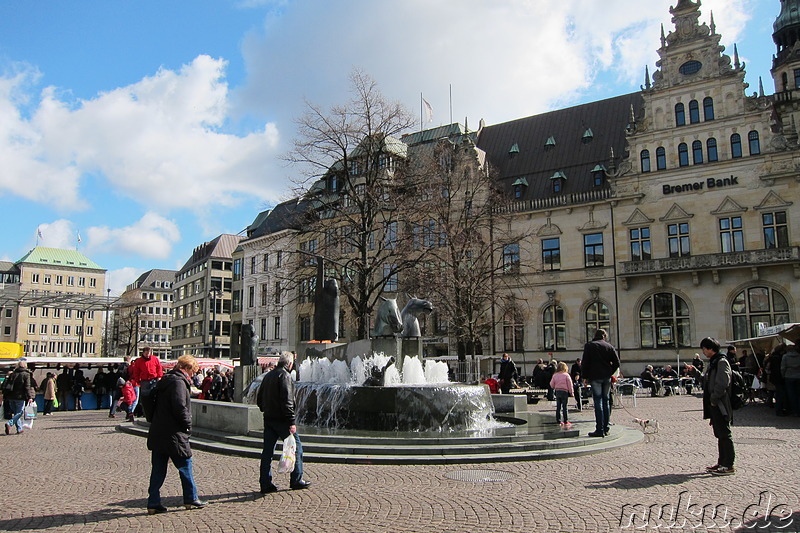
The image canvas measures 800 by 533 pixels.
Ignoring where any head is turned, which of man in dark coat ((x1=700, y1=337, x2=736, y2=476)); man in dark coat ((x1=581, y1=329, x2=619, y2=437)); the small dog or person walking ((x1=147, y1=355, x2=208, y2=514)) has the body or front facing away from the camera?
man in dark coat ((x1=581, y1=329, x2=619, y2=437))

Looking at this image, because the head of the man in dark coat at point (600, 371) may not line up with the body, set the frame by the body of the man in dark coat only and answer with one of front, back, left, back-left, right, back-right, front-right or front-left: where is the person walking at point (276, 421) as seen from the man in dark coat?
back-left

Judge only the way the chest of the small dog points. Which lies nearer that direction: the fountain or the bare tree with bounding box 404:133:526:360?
the fountain

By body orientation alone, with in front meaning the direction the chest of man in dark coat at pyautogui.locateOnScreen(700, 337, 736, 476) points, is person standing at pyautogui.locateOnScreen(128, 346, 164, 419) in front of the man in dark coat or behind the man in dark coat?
in front

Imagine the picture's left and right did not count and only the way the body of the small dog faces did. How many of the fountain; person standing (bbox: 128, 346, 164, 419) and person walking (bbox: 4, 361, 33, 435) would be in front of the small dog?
3

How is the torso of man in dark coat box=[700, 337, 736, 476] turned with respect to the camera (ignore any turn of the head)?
to the viewer's left

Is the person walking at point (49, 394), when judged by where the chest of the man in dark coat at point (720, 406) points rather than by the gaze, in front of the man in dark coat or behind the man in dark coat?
in front

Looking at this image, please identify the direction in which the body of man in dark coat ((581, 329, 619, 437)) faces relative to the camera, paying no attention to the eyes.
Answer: away from the camera

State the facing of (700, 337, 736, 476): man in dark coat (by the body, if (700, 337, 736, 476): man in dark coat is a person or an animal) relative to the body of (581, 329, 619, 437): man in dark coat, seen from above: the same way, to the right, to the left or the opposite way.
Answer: to the left
